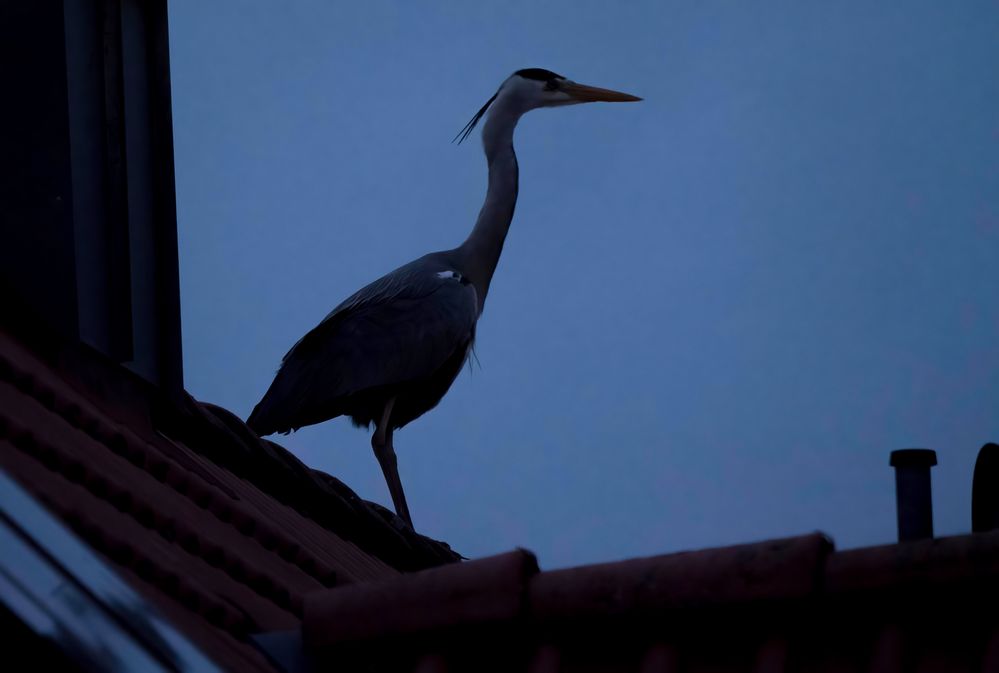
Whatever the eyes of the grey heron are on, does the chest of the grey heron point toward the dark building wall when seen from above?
no

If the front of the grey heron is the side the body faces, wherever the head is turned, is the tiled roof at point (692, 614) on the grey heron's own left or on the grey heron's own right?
on the grey heron's own right

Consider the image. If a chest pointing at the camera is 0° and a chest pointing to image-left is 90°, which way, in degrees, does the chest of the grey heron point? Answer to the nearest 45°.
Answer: approximately 270°
